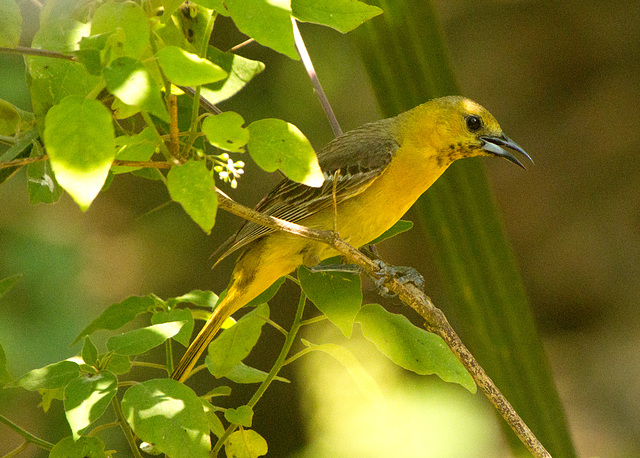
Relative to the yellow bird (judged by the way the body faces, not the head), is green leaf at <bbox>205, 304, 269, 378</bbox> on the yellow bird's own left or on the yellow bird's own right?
on the yellow bird's own right

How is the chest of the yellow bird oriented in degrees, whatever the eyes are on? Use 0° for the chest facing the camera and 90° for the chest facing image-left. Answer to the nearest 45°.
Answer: approximately 270°
